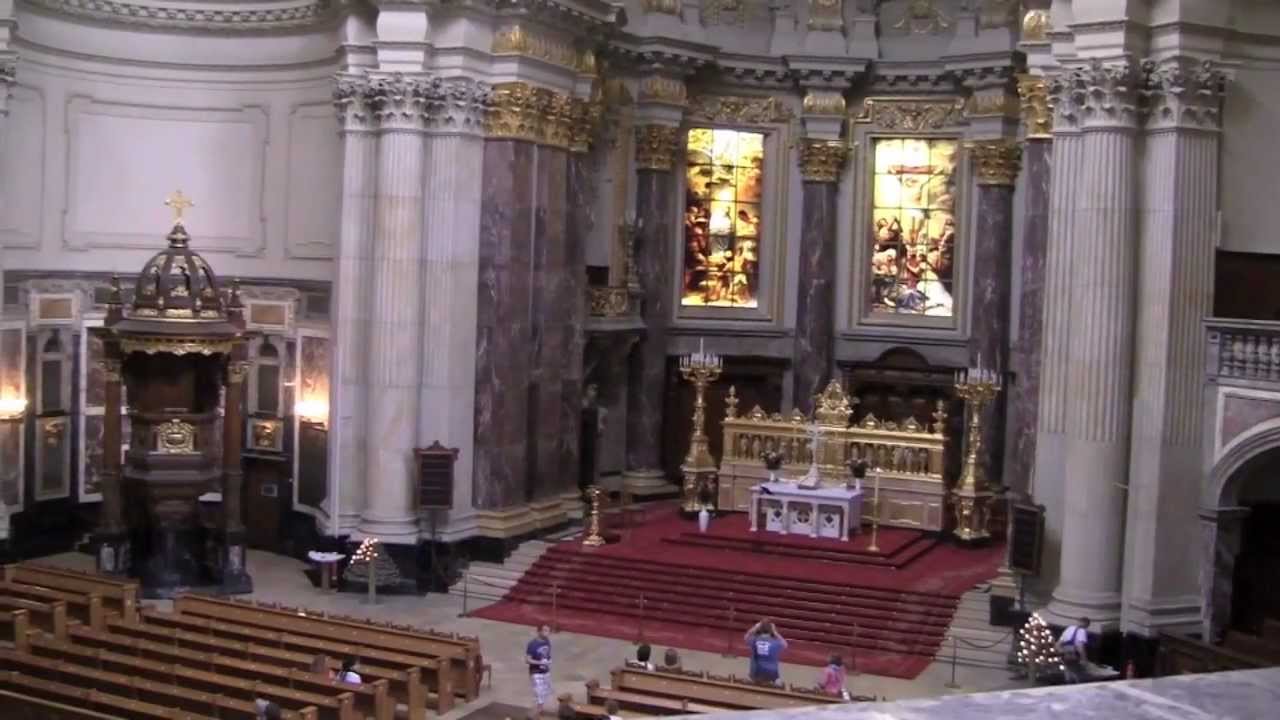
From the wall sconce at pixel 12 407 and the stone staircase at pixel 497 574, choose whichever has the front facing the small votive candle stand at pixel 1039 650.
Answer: the wall sconce

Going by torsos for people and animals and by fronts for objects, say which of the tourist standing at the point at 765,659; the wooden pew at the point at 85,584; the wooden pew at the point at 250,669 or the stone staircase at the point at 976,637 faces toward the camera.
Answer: the stone staircase

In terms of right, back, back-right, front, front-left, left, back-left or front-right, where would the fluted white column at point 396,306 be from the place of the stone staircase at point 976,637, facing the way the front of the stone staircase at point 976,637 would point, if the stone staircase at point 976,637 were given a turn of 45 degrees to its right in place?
front-right

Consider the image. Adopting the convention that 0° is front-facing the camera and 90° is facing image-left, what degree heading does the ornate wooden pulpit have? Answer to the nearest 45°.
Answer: approximately 0°

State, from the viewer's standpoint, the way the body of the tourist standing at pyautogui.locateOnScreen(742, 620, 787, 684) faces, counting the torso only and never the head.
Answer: away from the camera

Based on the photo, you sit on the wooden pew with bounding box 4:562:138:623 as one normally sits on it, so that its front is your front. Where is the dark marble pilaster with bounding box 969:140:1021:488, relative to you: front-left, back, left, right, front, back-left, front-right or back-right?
front-right

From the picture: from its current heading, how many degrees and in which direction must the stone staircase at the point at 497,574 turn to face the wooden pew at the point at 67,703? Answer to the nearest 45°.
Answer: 0° — it already faces it

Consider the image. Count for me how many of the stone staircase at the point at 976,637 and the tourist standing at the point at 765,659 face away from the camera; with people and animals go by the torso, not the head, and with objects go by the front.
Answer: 1

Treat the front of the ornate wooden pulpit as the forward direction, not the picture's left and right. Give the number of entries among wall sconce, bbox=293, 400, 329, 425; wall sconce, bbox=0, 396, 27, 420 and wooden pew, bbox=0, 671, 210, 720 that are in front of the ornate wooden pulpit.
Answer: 1

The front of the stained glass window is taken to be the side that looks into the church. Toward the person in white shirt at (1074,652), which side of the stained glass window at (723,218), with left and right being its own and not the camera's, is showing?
front

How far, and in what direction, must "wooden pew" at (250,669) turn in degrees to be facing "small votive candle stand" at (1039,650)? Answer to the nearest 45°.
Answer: approximately 45° to its right

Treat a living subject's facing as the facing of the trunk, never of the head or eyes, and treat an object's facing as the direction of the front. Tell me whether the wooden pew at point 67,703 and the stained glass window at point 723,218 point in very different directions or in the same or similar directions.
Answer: very different directions

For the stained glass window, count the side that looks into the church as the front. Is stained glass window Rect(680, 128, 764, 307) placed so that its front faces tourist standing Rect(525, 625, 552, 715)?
yes

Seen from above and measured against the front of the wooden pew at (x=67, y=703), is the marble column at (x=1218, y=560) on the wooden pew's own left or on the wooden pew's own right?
on the wooden pew's own right

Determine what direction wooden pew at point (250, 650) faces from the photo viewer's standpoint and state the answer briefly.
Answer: facing away from the viewer and to the right of the viewer
